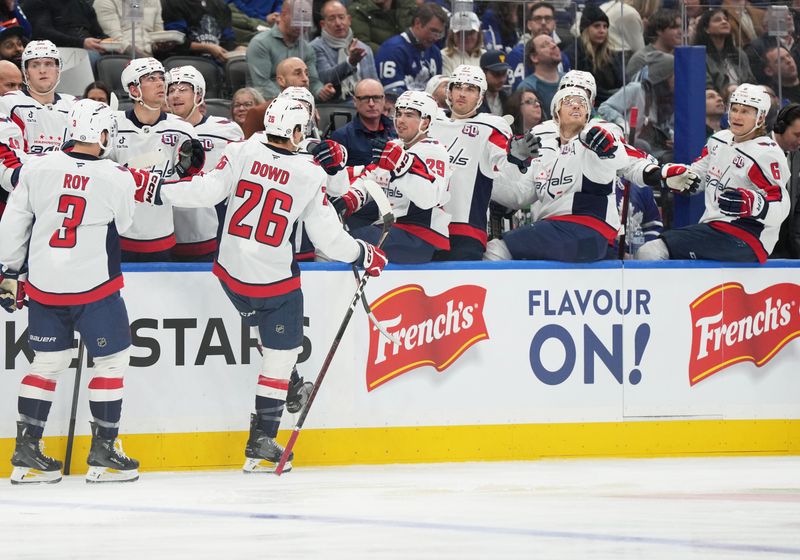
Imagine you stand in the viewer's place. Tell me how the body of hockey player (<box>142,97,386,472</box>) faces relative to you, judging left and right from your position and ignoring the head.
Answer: facing away from the viewer

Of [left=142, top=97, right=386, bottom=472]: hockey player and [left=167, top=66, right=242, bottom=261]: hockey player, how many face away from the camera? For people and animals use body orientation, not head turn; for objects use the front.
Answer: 1

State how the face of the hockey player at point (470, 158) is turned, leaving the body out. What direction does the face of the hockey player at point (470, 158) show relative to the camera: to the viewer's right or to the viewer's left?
to the viewer's left

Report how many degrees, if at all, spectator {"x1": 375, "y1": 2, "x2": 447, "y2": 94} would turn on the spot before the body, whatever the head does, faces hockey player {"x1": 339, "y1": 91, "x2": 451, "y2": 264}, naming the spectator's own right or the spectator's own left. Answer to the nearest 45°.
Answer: approximately 45° to the spectator's own right

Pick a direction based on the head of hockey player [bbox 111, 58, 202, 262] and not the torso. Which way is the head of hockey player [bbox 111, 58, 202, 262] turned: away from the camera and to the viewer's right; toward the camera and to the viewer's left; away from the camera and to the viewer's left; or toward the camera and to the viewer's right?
toward the camera and to the viewer's right

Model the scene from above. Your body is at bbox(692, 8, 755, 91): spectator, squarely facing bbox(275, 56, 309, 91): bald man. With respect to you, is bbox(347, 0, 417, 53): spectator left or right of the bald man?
right

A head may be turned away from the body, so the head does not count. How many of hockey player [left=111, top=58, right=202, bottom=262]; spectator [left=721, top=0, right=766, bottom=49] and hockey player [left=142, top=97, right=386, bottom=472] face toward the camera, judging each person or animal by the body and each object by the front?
2

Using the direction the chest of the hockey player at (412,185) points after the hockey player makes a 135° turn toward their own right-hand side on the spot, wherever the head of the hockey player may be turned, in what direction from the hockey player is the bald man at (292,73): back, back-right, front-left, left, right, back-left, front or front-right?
front-left

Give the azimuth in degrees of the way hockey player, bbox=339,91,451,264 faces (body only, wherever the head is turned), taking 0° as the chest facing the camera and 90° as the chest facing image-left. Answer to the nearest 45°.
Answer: approximately 45°

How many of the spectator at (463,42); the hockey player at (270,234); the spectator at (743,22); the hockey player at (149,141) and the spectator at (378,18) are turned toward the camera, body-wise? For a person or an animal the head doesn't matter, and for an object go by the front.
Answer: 4
